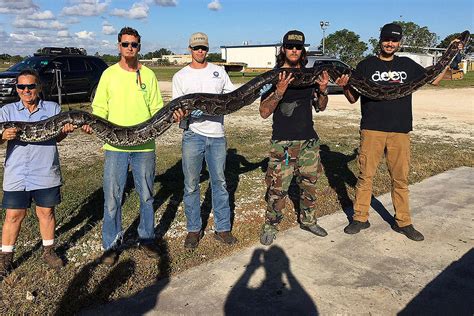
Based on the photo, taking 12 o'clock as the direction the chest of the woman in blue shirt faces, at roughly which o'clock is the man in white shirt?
The man in white shirt is roughly at 9 o'clock from the woman in blue shirt.

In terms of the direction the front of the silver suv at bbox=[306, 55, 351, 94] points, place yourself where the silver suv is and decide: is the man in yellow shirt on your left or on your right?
on your right

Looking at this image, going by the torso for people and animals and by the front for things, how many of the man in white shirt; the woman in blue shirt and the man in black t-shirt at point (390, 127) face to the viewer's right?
0

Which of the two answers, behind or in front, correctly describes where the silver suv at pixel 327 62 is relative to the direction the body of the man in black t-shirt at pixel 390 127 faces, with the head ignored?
behind

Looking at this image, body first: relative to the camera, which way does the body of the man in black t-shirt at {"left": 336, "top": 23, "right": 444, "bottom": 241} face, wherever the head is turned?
toward the camera

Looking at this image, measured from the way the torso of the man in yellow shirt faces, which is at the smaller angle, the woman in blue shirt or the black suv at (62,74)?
the woman in blue shirt

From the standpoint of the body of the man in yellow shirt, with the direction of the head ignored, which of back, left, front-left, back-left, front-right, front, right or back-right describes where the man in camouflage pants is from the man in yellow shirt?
left

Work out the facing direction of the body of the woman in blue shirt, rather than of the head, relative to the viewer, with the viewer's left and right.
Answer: facing the viewer

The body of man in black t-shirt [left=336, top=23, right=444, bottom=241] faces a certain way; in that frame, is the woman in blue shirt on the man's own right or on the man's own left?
on the man's own right
